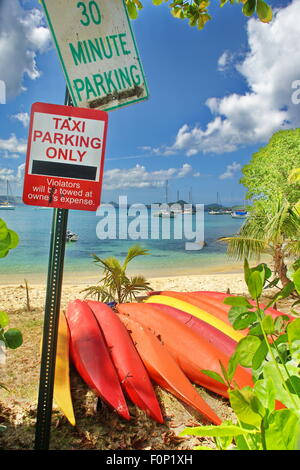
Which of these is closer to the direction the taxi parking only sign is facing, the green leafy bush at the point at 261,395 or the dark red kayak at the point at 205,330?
the green leafy bush

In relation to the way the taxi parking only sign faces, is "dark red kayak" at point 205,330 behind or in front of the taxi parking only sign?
behind

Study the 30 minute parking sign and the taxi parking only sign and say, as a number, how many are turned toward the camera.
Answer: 2

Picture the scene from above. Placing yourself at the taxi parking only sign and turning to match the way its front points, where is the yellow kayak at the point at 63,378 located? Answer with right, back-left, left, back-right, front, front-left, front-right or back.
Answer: back

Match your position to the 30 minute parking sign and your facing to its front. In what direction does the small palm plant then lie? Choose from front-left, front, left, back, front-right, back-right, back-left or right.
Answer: back

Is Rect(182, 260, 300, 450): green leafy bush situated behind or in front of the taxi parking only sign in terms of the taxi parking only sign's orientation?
in front
